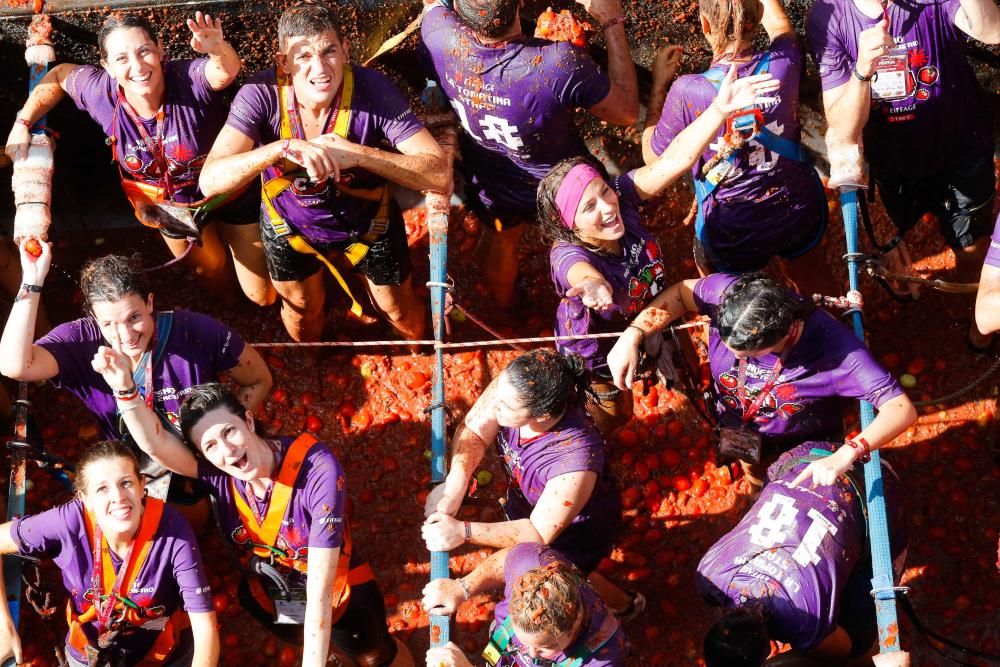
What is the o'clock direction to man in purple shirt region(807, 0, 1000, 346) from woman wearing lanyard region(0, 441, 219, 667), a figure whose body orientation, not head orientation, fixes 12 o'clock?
The man in purple shirt is roughly at 9 o'clock from the woman wearing lanyard.

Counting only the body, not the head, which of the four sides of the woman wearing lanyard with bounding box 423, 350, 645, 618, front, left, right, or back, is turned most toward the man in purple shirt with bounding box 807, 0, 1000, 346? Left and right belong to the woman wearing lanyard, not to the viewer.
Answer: back

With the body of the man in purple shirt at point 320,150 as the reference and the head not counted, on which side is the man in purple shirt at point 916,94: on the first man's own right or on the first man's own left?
on the first man's own left

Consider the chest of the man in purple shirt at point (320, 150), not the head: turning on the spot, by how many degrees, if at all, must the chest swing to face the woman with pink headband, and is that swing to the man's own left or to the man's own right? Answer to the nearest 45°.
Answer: approximately 45° to the man's own left
